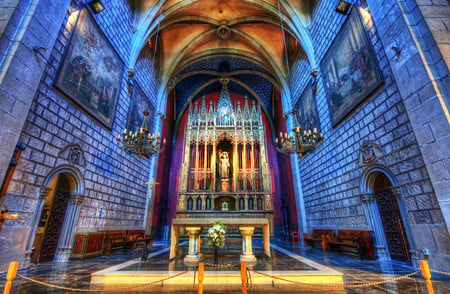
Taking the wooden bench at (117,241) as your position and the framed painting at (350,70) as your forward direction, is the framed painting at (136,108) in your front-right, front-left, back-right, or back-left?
back-left

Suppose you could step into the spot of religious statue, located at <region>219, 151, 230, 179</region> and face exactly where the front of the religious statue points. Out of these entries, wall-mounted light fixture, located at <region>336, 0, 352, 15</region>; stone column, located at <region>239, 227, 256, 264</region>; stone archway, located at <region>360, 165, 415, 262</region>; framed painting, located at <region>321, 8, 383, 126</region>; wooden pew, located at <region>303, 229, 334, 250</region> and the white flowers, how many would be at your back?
0

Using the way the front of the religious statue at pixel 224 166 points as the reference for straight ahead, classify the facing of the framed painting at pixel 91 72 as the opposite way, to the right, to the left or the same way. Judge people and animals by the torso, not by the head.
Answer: to the left

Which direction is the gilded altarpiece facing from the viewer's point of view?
toward the camera

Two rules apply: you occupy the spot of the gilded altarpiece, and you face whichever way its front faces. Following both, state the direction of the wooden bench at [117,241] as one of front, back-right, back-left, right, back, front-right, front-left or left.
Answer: front-right

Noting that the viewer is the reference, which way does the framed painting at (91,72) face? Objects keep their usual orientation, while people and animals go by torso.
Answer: facing the viewer and to the right of the viewer

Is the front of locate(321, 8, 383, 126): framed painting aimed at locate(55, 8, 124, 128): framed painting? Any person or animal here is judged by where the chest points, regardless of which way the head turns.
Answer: yes

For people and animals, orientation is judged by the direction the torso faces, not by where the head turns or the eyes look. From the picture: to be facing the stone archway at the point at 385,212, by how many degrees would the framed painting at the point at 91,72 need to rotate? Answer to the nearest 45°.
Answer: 0° — it already faces it

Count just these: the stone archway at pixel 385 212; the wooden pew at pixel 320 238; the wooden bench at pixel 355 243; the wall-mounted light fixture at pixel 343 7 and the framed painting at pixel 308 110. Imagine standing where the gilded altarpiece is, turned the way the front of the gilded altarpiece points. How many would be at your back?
0

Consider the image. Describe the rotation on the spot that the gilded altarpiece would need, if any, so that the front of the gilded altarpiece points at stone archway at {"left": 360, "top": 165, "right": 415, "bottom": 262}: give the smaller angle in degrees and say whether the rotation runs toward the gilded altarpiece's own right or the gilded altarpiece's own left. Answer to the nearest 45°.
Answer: approximately 45° to the gilded altarpiece's own left

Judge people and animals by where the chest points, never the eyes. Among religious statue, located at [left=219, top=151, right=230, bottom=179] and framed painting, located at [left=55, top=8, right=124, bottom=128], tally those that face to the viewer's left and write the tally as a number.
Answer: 0

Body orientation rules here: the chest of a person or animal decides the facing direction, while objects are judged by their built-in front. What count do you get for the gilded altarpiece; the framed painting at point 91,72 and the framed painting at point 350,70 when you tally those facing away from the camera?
0

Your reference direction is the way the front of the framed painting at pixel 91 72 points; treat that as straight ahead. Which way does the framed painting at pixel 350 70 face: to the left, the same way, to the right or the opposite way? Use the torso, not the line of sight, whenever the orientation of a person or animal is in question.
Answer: the opposite way

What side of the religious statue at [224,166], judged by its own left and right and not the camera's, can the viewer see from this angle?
front

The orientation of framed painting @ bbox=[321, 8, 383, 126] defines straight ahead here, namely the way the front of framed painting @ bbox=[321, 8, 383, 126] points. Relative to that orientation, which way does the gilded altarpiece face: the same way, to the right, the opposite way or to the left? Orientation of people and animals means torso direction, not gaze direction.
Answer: to the left

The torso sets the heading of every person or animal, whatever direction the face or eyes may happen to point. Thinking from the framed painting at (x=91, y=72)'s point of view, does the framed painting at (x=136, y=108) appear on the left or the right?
on its left

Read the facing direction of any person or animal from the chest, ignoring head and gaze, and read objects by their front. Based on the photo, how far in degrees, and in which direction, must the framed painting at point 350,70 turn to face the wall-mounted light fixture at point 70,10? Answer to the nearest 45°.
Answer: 0° — it already faces it

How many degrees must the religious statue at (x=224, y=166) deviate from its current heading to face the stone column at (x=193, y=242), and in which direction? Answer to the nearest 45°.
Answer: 0° — it already faces it
